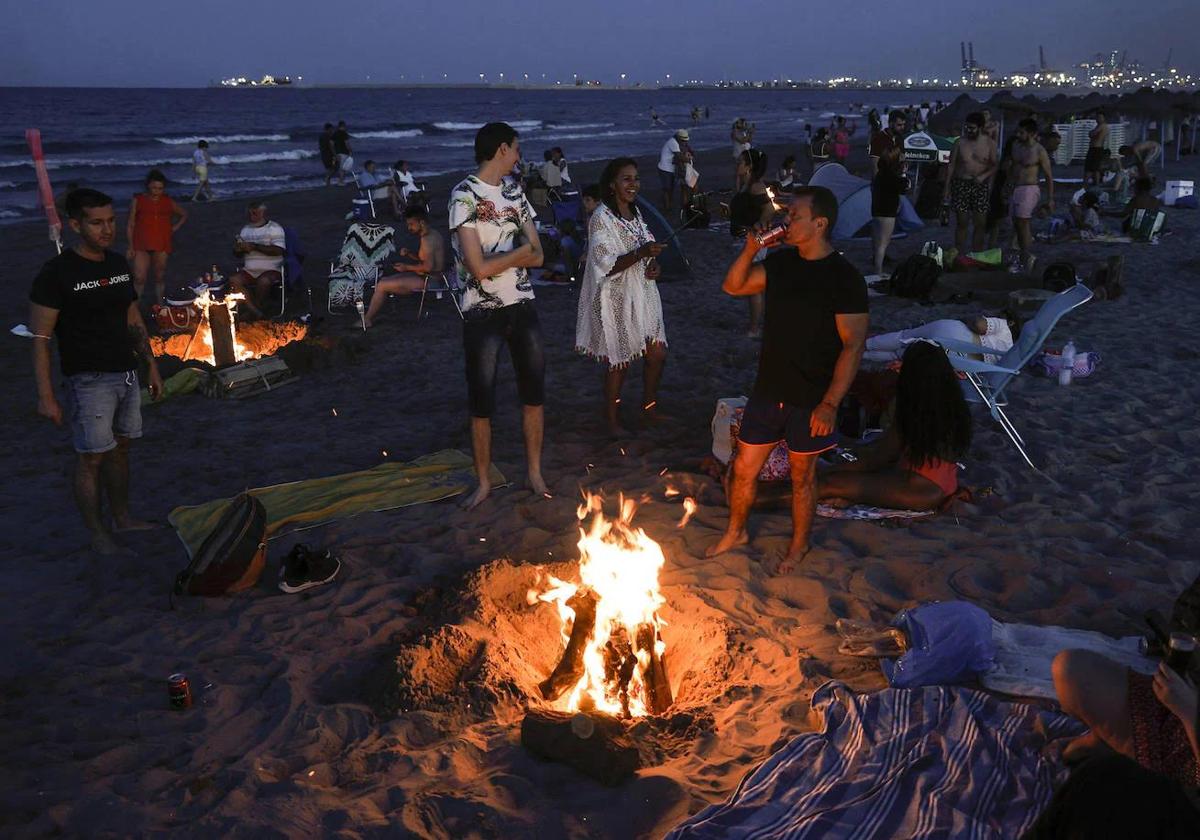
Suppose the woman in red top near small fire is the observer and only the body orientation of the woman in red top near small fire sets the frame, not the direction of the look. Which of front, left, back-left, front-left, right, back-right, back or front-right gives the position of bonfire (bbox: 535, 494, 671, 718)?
front

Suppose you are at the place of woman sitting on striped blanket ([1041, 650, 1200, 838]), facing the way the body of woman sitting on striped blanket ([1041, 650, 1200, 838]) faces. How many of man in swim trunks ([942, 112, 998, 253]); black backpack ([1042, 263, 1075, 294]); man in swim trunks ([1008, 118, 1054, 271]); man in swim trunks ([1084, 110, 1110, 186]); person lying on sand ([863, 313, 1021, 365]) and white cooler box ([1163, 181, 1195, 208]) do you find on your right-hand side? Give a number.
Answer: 6

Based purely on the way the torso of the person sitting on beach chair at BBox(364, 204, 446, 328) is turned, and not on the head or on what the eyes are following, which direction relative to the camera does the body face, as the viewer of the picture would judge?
to the viewer's left

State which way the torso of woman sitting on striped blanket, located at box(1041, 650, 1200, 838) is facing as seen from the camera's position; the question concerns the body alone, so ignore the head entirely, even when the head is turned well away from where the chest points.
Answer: to the viewer's left

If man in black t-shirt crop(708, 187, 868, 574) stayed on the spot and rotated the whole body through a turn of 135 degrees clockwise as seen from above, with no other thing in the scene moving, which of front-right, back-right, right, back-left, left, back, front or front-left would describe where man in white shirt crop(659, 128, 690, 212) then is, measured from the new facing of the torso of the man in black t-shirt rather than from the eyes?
front

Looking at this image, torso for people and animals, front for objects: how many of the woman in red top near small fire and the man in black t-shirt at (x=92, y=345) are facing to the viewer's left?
0

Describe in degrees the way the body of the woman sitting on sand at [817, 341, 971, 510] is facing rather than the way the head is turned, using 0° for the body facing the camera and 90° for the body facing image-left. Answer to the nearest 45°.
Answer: approximately 135°

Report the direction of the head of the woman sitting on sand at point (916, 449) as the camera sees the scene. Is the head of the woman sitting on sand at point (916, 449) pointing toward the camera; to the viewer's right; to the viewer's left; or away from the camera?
away from the camera
